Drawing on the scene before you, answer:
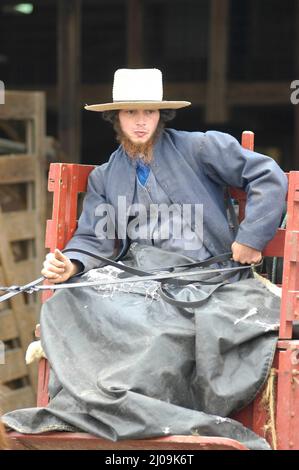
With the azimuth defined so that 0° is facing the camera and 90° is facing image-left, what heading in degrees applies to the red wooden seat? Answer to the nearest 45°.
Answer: approximately 0°
